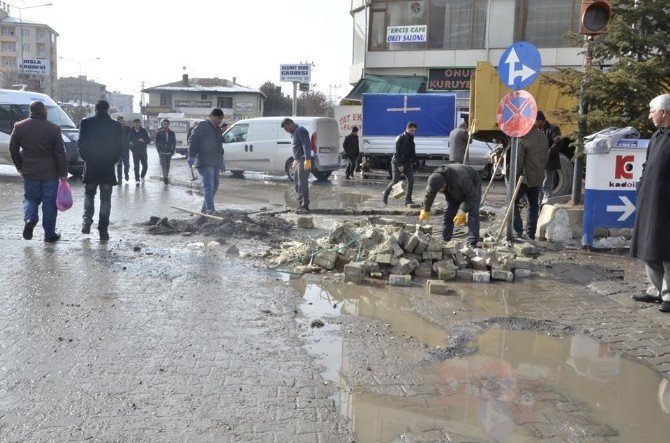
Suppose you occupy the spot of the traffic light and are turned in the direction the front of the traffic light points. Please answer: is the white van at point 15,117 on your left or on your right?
on your right

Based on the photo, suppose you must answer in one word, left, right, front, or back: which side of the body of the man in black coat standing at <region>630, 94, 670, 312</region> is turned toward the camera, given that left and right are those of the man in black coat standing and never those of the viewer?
left

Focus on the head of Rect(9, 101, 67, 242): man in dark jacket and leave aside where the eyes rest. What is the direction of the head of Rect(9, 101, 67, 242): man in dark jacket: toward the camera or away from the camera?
away from the camera

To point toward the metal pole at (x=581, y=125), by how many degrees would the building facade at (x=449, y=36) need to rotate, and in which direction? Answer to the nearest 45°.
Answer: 0° — it already faces it

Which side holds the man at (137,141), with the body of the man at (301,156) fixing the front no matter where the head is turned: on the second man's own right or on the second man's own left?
on the second man's own right

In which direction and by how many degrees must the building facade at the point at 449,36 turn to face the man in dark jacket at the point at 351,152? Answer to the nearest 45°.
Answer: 0° — it already faces them

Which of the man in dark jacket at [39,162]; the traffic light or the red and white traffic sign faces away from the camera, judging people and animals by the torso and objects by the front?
the man in dark jacket

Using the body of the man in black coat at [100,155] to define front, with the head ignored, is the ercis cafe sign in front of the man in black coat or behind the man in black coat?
in front

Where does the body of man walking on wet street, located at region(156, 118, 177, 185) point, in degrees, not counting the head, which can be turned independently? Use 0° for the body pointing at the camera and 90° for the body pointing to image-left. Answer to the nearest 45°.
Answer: approximately 0°

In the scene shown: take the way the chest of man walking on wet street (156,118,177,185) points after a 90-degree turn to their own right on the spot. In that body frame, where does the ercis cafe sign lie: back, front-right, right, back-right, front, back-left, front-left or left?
back-right

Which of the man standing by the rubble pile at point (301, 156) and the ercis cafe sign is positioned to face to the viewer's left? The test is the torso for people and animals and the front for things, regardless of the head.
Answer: the man standing by the rubble pile

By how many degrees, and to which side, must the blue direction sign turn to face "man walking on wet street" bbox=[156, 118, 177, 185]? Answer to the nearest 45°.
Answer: approximately 135° to its right
